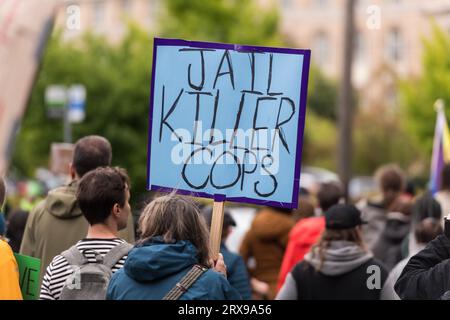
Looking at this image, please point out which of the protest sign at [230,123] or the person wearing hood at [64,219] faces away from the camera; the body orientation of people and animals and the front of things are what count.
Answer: the person wearing hood

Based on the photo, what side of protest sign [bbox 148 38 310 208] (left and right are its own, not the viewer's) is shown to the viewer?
front

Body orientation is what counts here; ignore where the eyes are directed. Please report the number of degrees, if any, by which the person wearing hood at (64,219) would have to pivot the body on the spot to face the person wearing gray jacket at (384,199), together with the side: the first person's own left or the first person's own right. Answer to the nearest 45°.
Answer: approximately 45° to the first person's own right

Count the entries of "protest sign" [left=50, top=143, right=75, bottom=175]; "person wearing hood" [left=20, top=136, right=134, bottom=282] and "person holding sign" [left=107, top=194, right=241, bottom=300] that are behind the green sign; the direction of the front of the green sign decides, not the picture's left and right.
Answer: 2

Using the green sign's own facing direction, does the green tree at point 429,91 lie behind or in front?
behind

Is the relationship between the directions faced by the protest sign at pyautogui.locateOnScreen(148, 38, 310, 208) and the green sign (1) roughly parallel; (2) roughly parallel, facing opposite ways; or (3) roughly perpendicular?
roughly parallel

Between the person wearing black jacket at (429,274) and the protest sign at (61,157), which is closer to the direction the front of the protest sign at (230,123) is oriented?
the person wearing black jacket

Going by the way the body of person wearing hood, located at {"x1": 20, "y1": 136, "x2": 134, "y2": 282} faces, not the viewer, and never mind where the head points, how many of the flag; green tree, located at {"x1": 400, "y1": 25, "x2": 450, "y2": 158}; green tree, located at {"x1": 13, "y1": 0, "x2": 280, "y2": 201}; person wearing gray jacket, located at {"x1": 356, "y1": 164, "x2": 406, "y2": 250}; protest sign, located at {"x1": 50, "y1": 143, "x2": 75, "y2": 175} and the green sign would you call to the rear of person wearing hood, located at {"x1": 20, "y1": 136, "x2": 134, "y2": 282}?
1

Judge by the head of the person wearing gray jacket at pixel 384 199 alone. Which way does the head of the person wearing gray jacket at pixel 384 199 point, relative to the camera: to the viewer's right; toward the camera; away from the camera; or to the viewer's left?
away from the camera

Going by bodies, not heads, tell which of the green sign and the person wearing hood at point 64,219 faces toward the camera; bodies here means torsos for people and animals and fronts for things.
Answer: the green sign

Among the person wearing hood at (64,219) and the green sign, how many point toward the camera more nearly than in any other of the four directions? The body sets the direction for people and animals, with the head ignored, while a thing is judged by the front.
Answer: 1

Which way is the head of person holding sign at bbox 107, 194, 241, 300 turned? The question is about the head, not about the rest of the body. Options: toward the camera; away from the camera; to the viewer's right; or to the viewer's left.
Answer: away from the camera

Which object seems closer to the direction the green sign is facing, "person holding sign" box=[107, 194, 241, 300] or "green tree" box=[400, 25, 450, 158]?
the person holding sign

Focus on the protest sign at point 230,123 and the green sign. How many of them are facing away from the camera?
0

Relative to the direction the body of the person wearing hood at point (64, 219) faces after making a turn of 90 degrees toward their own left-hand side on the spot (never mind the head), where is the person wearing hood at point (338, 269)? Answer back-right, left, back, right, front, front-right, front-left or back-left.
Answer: back

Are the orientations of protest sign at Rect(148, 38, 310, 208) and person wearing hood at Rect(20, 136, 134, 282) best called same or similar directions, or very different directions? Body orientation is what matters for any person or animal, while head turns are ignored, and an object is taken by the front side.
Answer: very different directions

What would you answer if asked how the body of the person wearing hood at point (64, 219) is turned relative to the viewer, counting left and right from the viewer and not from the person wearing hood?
facing away from the viewer

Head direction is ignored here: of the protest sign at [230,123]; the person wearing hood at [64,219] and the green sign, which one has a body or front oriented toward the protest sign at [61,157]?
the person wearing hood

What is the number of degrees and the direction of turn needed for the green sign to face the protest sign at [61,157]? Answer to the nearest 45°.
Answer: approximately 180°
